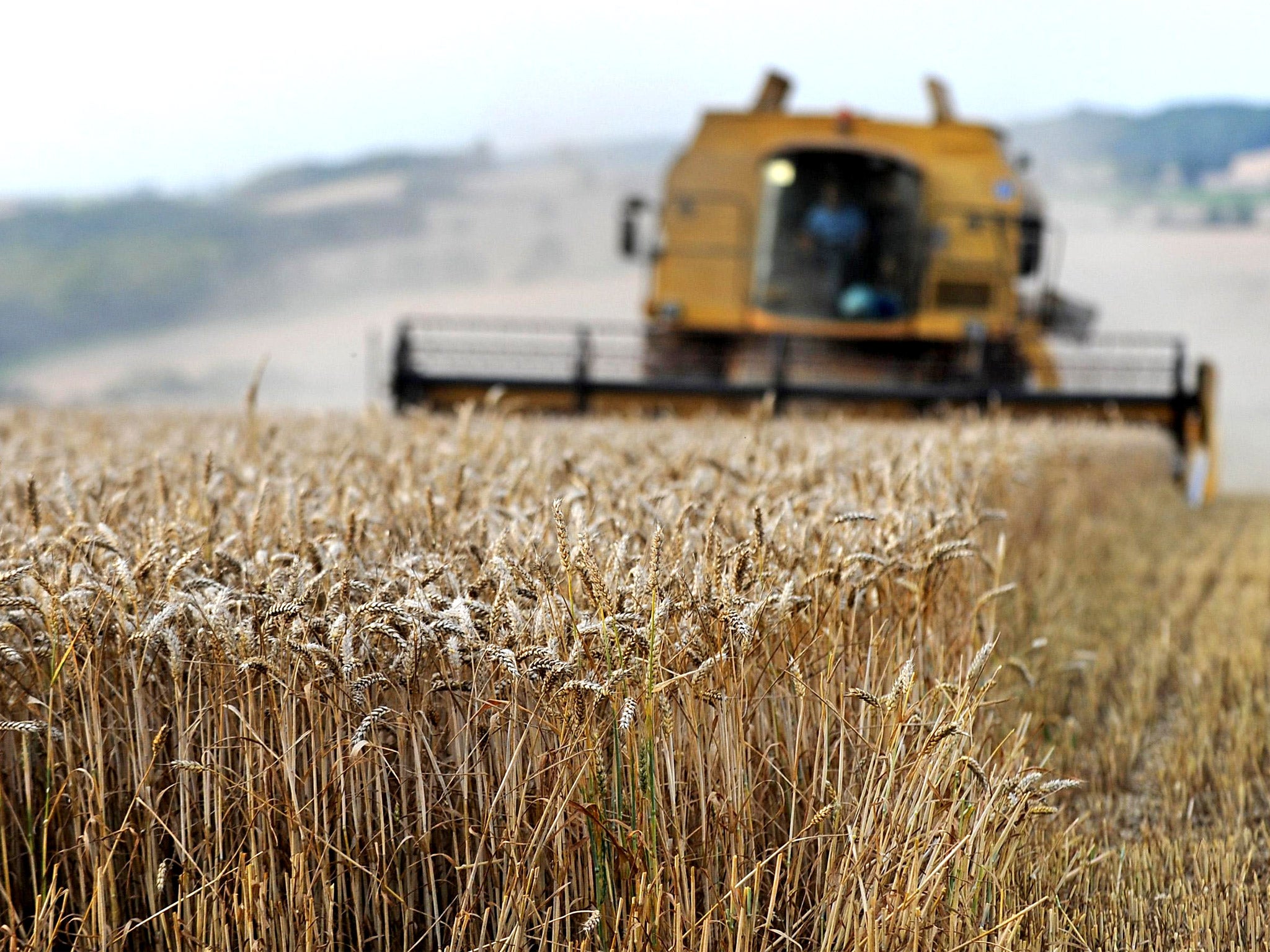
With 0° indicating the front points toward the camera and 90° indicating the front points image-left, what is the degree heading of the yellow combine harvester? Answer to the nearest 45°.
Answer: approximately 0°
